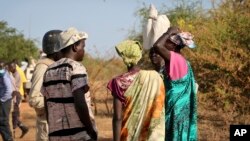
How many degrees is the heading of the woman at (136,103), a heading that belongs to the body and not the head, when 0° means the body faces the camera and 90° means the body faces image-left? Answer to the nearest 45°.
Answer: approximately 180°

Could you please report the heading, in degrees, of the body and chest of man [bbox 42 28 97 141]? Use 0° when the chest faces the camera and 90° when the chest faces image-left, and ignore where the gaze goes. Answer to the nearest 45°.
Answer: approximately 225°

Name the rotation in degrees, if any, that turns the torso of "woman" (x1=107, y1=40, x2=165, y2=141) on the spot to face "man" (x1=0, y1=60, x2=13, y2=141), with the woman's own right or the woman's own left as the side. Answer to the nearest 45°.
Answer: approximately 45° to the woman's own left

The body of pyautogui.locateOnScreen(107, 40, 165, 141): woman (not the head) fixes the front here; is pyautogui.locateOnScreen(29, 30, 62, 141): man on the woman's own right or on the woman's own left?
on the woman's own left

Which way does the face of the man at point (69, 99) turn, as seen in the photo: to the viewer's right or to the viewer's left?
to the viewer's right

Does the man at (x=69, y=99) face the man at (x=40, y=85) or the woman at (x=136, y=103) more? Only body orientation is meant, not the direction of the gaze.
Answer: the woman

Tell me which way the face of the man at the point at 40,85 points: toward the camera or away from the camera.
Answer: away from the camera
